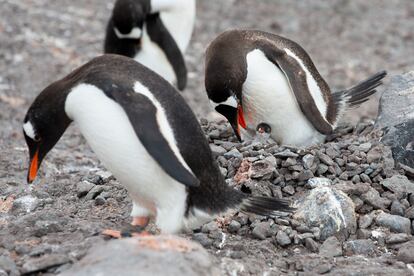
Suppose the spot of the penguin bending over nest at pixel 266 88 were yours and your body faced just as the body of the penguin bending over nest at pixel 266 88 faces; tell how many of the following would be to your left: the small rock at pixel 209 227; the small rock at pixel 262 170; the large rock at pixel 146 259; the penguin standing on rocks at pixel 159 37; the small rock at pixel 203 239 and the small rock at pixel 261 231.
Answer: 5

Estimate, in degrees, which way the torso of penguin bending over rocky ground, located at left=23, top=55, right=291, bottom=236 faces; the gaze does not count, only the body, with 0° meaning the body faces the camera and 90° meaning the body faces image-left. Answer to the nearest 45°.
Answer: approximately 90°

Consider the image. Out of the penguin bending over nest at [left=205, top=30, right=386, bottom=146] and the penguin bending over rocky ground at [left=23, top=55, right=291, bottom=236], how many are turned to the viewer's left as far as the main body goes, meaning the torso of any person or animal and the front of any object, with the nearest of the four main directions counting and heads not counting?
2

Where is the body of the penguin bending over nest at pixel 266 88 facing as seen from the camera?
to the viewer's left

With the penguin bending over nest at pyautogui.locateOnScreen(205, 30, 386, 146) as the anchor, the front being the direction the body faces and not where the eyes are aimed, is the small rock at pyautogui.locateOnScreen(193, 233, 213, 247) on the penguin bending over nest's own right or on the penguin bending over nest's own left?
on the penguin bending over nest's own left

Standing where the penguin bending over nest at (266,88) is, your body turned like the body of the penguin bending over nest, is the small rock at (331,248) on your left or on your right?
on your left
